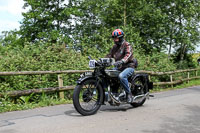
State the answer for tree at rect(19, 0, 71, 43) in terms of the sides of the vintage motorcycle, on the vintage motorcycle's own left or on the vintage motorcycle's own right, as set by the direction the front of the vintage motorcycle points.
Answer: on the vintage motorcycle's own right

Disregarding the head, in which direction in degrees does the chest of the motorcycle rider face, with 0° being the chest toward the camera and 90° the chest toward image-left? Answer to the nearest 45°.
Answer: approximately 45°

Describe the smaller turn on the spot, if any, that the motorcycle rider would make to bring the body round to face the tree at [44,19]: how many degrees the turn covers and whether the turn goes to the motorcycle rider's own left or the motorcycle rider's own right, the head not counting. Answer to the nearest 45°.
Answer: approximately 135° to the motorcycle rider's own right

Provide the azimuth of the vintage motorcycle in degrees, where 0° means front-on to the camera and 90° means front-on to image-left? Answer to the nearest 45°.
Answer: approximately 45°
